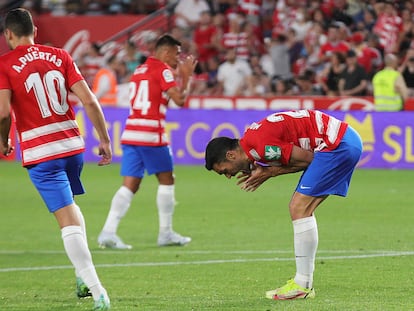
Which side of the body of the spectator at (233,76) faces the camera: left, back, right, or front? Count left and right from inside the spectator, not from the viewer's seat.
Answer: front

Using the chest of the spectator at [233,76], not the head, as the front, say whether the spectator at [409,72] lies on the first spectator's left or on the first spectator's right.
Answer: on the first spectator's left

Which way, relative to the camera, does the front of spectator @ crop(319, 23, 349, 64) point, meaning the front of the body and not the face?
toward the camera

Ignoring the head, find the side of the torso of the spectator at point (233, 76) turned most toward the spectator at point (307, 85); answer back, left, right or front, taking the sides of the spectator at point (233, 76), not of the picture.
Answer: left

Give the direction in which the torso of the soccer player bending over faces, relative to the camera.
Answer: to the viewer's left

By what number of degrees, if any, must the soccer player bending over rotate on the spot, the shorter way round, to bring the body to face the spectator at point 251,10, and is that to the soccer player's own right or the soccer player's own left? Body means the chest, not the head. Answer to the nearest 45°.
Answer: approximately 90° to the soccer player's own right

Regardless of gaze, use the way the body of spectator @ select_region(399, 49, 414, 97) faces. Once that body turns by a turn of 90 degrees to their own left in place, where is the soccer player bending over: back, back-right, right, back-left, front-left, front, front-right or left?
right

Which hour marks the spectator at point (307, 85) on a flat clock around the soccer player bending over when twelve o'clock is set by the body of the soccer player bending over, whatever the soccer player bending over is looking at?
The spectator is roughly at 3 o'clock from the soccer player bending over.

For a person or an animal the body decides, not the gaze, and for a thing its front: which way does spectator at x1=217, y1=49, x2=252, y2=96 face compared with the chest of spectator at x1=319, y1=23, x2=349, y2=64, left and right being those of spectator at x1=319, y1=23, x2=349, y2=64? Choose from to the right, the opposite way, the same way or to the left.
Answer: the same way

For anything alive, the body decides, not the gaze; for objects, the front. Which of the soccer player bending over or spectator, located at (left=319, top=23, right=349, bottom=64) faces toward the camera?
the spectator

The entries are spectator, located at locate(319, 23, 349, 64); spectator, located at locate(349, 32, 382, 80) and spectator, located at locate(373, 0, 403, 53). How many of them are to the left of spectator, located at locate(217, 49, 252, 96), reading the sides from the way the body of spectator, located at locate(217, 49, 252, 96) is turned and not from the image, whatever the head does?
3

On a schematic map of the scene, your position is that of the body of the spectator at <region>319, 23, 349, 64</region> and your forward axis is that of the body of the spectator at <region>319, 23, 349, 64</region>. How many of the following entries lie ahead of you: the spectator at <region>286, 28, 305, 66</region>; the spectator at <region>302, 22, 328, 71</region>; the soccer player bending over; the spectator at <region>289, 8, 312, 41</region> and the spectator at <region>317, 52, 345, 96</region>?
2
